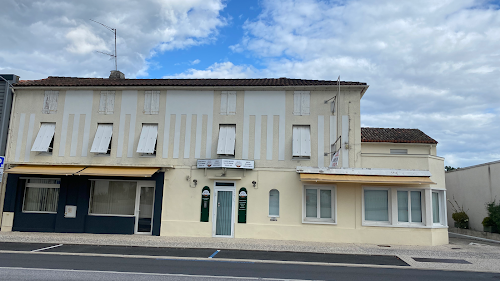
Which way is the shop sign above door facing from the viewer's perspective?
toward the camera

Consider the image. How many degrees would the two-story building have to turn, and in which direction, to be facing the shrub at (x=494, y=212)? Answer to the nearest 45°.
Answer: approximately 90° to its left

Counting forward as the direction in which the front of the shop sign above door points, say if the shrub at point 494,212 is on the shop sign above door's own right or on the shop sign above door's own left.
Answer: on the shop sign above door's own left

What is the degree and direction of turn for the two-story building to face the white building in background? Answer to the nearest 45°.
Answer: approximately 90° to its left

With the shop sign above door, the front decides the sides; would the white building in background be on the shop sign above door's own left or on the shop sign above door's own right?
on the shop sign above door's own left
